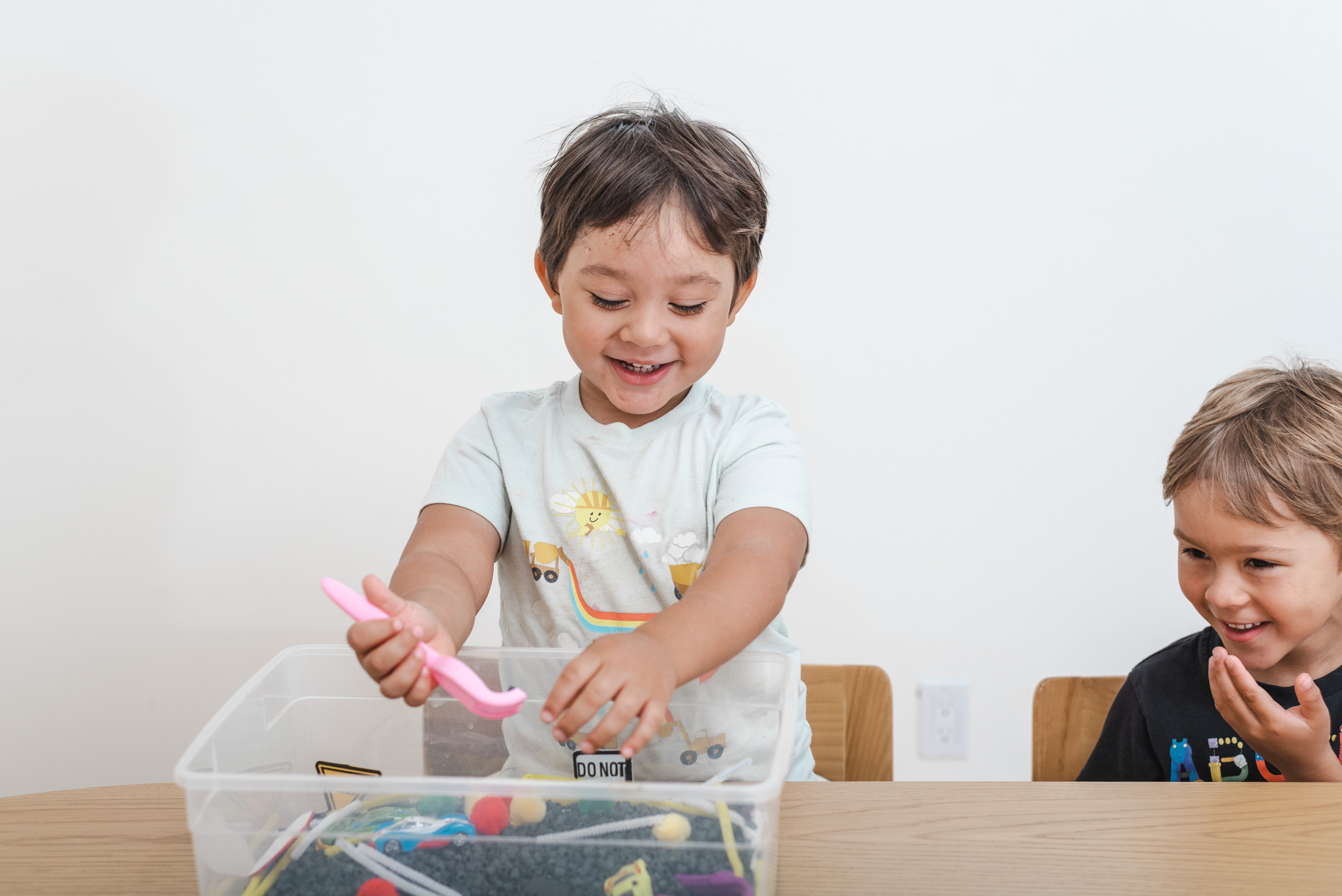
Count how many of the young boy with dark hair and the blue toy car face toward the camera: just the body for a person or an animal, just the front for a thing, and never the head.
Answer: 1

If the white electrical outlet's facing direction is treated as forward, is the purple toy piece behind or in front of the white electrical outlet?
in front
